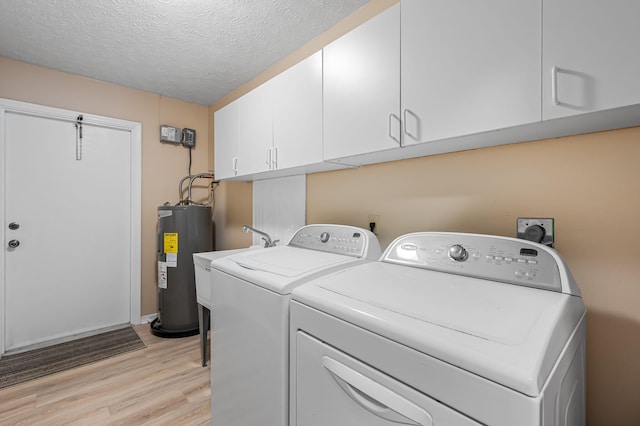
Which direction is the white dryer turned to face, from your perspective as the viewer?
facing the viewer and to the left of the viewer

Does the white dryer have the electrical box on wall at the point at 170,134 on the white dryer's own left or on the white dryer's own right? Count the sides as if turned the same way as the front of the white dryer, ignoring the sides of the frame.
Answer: on the white dryer's own right

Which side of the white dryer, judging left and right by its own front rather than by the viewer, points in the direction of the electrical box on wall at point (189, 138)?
right

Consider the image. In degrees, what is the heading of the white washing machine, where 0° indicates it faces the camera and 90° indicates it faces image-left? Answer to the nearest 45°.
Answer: approximately 45°

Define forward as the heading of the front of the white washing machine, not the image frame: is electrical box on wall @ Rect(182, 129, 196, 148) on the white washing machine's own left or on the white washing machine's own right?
on the white washing machine's own right

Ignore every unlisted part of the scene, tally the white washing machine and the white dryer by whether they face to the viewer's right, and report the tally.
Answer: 0

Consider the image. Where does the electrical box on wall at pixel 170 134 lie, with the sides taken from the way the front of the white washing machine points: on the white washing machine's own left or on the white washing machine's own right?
on the white washing machine's own right

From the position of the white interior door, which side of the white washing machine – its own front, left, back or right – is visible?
right

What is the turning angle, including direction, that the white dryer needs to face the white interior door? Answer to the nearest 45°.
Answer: approximately 45° to its right
